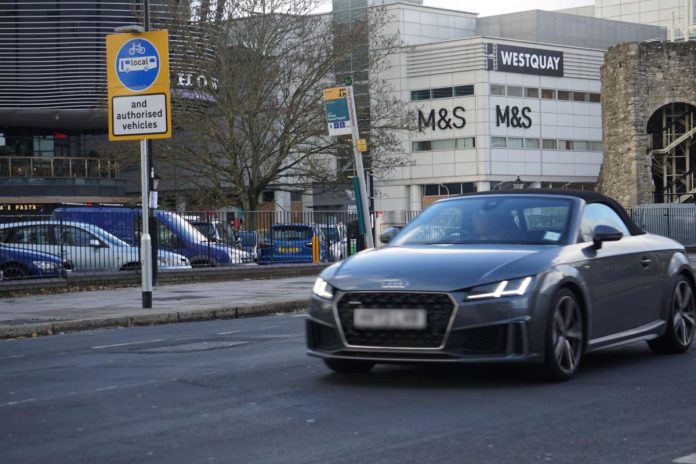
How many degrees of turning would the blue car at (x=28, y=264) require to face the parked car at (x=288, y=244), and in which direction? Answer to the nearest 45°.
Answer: approximately 45° to its left

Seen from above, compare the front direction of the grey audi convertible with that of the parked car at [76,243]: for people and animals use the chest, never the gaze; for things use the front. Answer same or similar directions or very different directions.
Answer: very different directions

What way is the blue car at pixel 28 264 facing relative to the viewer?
to the viewer's right

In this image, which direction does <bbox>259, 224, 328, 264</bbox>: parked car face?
away from the camera

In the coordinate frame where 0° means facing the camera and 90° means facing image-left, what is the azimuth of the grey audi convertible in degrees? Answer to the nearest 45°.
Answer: approximately 45°

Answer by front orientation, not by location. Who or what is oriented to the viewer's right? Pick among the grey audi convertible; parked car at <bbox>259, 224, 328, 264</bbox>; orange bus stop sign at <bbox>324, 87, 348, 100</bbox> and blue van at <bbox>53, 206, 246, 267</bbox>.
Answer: the blue van

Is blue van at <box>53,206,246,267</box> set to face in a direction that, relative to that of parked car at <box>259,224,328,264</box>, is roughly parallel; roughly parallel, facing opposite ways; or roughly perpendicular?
roughly perpendicular

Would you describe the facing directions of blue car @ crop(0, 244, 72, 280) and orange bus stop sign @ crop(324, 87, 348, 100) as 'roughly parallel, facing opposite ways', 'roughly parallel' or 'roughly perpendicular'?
roughly perpendicular

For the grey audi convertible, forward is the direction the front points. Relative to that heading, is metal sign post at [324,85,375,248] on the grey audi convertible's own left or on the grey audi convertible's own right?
on the grey audi convertible's own right

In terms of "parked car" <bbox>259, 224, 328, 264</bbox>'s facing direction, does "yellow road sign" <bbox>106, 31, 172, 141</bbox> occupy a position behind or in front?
behind

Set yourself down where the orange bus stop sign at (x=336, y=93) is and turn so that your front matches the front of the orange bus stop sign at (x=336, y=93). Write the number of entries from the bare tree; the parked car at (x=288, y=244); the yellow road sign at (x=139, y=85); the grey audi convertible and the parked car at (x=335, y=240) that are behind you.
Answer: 3

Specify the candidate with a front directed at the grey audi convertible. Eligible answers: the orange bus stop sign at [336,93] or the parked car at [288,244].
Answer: the orange bus stop sign

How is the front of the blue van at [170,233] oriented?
to the viewer's right

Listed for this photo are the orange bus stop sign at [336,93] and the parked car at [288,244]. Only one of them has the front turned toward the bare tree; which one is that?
the parked car

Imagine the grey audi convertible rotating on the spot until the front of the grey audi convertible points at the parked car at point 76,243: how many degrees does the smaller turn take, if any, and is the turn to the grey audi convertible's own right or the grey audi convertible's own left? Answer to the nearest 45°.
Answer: approximately 90° to the grey audi convertible's own right

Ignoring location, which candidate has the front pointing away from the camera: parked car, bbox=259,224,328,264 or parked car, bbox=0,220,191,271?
parked car, bbox=259,224,328,264
